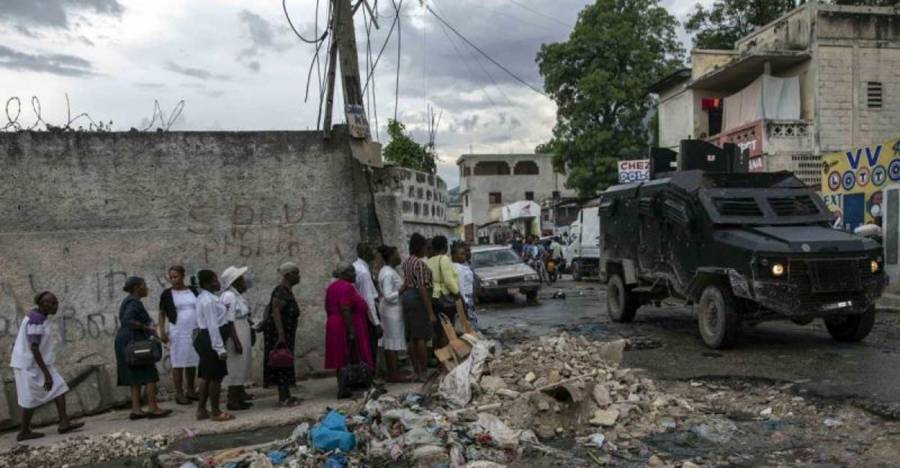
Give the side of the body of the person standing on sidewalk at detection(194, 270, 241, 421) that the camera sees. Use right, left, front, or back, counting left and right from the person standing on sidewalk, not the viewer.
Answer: right

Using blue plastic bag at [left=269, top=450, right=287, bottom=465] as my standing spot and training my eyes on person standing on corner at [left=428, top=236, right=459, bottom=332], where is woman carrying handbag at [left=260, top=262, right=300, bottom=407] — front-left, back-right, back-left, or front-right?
front-left

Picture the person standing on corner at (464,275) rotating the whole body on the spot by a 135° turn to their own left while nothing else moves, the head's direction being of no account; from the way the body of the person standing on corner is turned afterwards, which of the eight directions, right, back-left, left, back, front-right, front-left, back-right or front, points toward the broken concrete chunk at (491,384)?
right

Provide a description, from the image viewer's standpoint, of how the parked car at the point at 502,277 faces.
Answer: facing the viewer and to the right of the viewer

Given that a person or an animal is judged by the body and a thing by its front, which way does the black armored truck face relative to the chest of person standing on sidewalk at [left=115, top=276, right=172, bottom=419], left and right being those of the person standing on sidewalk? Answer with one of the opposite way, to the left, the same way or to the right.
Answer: to the right

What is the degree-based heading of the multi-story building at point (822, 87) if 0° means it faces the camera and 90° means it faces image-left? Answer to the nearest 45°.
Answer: approximately 45°

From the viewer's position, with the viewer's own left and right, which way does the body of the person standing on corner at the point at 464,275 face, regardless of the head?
facing the viewer and to the left of the viewer

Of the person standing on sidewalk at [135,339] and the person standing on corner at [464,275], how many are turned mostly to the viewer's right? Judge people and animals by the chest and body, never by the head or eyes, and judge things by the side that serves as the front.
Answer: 1
